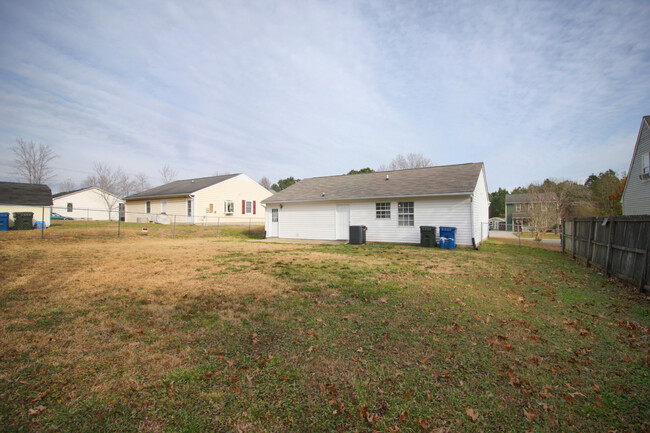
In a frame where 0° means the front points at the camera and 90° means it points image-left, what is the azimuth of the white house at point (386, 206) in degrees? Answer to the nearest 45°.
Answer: approximately 225°

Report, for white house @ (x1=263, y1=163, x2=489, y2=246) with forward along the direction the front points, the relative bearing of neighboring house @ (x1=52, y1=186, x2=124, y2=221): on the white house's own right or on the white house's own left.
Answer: on the white house's own left

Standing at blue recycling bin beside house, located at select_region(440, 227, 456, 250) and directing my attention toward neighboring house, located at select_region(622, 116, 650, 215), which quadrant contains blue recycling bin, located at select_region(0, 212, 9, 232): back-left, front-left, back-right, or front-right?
back-left

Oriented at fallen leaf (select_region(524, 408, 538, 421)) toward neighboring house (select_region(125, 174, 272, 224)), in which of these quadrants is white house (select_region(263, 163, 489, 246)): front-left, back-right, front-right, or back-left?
front-right

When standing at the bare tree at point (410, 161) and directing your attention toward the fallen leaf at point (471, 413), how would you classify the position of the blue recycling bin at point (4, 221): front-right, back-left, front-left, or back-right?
front-right

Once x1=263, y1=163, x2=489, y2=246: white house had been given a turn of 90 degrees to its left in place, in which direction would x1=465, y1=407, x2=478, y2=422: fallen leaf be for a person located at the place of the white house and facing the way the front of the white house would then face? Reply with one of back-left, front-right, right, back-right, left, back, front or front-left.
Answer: back-left

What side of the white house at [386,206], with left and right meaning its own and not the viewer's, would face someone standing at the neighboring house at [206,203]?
left

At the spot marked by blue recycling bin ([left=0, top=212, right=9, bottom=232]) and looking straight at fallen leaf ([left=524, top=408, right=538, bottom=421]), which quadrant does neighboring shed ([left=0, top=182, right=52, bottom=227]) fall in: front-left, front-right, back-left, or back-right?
back-left

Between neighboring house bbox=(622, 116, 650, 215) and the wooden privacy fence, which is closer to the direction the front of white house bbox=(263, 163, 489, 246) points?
the neighboring house

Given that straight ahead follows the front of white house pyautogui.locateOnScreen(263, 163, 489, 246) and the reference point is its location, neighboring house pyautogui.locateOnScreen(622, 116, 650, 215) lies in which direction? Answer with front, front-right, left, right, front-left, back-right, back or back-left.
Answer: front-right

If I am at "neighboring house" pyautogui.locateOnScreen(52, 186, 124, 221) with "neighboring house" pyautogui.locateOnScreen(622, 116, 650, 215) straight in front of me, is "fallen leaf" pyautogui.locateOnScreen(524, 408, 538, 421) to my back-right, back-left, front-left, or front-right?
front-right

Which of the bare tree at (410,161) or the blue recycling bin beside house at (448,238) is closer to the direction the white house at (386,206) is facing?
the bare tree

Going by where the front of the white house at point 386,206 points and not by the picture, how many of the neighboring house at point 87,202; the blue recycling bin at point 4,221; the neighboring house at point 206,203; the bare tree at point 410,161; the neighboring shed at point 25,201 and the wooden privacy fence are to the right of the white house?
1

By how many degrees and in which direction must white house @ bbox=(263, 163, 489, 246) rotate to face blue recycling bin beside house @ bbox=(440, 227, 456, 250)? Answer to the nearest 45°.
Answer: approximately 90° to its right

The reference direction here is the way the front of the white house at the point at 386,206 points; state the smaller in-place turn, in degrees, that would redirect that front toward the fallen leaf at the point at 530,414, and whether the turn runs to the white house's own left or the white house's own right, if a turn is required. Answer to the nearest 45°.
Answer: approximately 135° to the white house's own right

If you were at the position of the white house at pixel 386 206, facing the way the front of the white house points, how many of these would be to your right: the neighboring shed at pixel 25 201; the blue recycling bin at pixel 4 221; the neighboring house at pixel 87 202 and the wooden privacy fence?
1

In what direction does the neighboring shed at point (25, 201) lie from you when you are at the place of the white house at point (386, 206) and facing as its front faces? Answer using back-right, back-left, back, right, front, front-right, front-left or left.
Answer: back-left

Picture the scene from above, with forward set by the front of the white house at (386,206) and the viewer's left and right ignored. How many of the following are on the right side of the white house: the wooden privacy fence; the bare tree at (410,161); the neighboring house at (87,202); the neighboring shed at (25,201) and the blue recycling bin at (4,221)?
1

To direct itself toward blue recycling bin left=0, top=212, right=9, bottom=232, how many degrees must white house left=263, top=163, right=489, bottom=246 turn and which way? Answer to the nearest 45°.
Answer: approximately 135° to its left

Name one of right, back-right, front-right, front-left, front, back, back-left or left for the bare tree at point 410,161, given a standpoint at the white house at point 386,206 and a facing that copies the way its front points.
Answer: front-left
